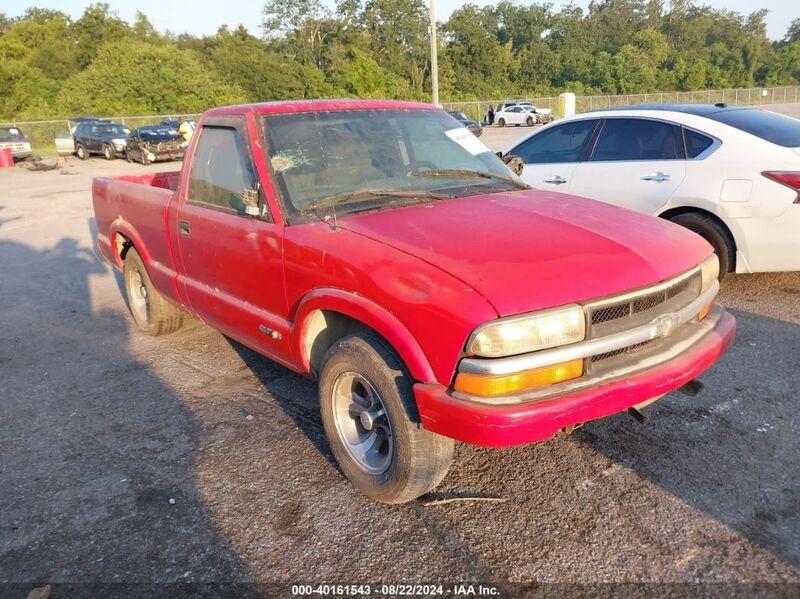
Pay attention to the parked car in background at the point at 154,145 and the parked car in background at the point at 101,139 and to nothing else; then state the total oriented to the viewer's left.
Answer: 0

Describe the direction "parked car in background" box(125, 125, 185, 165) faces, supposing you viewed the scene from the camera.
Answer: facing the viewer and to the right of the viewer

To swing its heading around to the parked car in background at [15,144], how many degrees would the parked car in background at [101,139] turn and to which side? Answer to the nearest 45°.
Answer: approximately 135° to its right

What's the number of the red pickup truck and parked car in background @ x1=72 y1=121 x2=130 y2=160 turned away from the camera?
0

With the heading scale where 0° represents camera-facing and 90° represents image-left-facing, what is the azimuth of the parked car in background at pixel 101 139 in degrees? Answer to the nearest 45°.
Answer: approximately 315°

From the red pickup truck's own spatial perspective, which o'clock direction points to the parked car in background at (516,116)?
The parked car in background is roughly at 8 o'clock from the red pickup truck.

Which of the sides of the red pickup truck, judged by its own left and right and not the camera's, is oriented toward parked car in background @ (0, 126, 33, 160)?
back

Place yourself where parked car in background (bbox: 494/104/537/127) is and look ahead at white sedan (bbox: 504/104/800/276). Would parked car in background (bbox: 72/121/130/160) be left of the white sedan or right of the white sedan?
right

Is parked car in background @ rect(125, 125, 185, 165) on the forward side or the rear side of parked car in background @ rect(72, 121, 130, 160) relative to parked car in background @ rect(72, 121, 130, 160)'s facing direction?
on the forward side

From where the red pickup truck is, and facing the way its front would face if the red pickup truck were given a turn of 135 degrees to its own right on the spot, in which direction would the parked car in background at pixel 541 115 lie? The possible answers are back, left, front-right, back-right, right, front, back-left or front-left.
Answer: right
